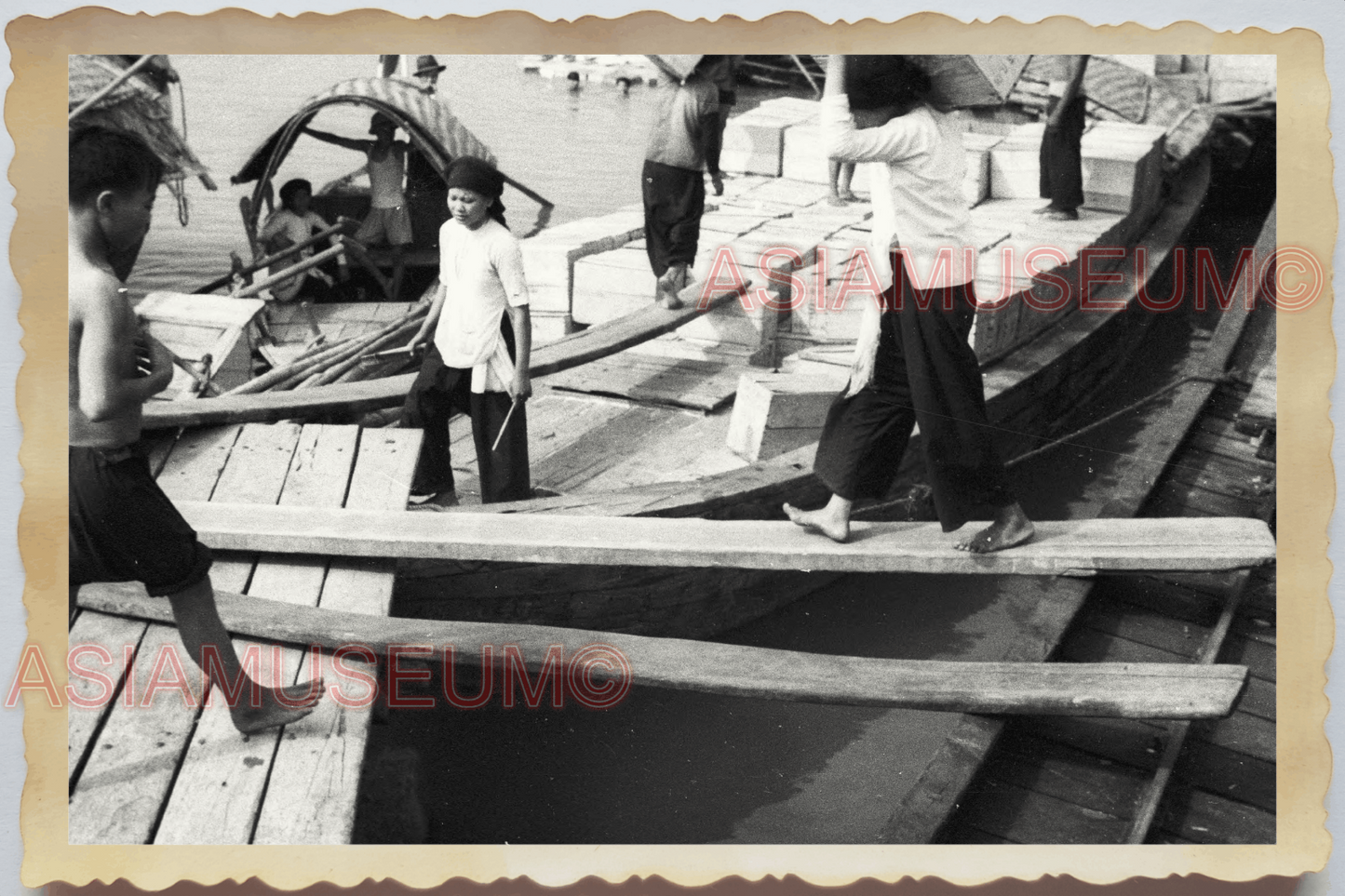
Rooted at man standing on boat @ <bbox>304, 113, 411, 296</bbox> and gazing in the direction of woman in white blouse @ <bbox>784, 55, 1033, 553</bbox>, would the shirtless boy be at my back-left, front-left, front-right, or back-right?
front-right

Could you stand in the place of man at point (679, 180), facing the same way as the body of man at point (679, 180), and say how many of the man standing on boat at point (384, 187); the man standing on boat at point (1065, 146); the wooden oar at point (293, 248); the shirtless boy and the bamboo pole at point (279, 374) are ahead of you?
1

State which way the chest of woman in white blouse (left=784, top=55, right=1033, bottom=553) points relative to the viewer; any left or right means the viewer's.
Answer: facing to the left of the viewer

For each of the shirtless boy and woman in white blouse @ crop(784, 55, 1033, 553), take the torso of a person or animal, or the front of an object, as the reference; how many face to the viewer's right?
1

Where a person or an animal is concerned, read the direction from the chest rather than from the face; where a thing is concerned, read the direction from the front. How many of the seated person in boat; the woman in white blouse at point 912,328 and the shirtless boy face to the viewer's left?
1

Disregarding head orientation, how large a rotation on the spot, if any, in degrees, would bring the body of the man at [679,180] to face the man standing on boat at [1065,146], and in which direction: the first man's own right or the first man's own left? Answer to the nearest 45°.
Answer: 0° — they already face them

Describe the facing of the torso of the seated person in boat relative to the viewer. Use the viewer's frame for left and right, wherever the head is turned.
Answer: facing the viewer and to the right of the viewer

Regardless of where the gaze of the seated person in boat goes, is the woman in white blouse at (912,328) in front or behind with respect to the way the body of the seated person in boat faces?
in front

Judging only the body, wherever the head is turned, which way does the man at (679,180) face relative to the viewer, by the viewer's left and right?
facing away from the viewer and to the right of the viewer

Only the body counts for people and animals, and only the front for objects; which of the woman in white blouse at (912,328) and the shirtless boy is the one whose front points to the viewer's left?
the woman in white blouse

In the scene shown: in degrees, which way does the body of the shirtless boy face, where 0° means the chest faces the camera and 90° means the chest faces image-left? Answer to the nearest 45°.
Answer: approximately 270°

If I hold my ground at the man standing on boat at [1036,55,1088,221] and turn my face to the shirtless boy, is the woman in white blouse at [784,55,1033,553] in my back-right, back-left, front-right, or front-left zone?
front-left
